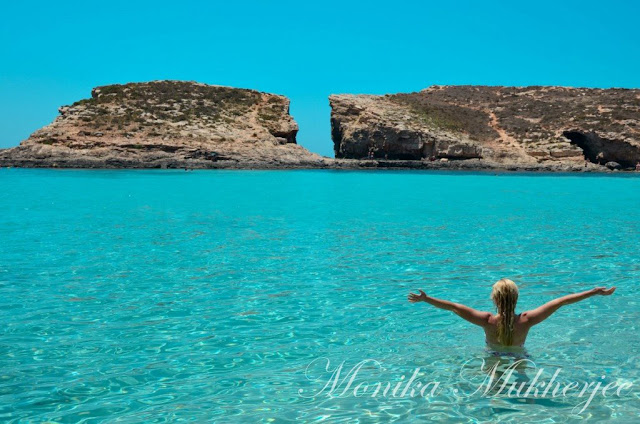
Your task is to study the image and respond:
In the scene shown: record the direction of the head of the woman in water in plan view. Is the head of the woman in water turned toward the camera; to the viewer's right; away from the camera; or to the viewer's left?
away from the camera

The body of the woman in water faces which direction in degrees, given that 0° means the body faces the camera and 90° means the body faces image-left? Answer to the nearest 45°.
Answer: approximately 180°
